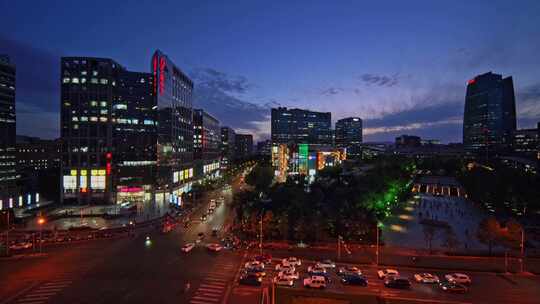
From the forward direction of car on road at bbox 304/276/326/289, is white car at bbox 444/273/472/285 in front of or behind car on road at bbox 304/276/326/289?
behind

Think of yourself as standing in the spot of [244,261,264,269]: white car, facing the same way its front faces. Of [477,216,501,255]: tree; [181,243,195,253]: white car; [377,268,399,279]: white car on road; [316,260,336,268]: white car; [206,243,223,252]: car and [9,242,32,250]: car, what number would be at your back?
3

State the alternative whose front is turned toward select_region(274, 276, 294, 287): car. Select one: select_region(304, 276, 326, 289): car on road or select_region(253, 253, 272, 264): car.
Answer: the car on road

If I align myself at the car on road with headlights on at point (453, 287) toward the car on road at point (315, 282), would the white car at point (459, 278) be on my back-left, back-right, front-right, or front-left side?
back-right

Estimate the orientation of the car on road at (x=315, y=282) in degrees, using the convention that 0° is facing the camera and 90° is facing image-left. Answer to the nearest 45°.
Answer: approximately 90°

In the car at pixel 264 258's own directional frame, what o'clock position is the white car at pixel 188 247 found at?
The white car is roughly at 1 o'clock from the car.

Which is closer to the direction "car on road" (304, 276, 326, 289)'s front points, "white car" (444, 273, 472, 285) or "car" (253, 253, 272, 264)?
the car

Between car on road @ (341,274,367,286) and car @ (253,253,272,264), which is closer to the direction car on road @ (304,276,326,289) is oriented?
the car @ (253,253,272,264)

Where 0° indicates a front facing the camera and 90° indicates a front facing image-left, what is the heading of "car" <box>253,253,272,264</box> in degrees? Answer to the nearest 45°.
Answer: approximately 90°
